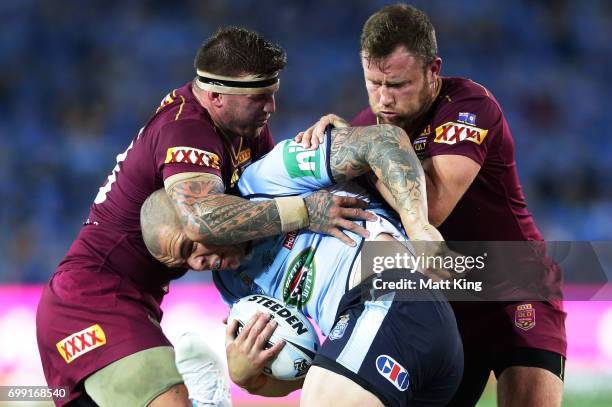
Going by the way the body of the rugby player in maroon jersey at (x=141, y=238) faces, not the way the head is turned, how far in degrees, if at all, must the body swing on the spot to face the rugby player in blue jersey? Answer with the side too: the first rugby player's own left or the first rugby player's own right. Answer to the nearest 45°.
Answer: approximately 45° to the first rugby player's own right

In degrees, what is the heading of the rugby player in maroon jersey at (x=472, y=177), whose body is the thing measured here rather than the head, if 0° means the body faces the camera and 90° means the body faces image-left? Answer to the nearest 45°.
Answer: approximately 45°

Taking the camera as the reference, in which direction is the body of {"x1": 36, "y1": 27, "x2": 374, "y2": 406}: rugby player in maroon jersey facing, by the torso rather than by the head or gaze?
to the viewer's right

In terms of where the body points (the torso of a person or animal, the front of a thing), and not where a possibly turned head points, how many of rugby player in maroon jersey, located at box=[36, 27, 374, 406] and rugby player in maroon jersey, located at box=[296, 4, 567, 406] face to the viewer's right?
1

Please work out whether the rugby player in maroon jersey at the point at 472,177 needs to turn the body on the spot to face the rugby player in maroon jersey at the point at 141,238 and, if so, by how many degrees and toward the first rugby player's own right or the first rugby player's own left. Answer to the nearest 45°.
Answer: approximately 45° to the first rugby player's own right

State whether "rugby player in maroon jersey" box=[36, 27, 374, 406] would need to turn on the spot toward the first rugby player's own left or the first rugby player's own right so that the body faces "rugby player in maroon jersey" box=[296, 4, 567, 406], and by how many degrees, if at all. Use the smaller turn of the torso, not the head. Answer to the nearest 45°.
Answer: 0° — they already face them

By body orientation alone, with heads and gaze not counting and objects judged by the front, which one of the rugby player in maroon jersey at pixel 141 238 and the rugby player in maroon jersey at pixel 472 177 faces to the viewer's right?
the rugby player in maroon jersey at pixel 141 238
